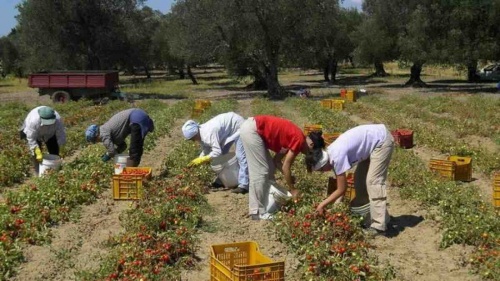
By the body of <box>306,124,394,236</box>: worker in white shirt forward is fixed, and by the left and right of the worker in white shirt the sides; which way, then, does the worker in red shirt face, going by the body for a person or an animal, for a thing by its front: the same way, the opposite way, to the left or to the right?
the opposite way

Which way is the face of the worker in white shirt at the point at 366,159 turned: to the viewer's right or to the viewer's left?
to the viewer's left

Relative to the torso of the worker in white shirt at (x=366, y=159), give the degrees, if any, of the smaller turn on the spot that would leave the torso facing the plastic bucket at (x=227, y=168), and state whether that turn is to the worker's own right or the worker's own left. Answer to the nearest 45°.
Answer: approximately 45° to the worker's own right

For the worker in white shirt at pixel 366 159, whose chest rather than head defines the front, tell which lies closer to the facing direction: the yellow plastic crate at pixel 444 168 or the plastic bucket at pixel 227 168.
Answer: the plastic bucket

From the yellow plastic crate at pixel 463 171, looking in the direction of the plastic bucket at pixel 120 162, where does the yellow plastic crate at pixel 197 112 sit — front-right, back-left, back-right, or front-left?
front-right

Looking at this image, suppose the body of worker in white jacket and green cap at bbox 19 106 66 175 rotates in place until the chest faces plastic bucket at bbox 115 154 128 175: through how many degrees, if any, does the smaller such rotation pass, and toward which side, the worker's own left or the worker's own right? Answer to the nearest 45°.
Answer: approximately 45° to the worker's own left

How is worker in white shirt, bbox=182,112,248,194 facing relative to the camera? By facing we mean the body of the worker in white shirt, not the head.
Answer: to the viewer's left

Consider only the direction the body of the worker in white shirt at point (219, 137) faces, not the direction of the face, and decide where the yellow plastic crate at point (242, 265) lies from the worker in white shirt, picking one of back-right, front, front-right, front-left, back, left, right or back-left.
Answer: left

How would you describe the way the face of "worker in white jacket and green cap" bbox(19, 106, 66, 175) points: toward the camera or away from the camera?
toward the camera

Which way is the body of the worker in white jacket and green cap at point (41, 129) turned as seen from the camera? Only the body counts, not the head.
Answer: toward the camera

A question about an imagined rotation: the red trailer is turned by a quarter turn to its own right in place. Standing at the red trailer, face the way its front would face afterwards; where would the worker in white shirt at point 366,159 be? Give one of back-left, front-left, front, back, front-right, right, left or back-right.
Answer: front

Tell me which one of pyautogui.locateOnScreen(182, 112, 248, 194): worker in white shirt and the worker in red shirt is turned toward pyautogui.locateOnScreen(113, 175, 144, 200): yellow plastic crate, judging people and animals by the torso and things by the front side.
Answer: the worker in white shirt

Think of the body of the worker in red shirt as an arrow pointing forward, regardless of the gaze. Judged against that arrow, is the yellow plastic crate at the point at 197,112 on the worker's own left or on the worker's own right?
on the worker's own left

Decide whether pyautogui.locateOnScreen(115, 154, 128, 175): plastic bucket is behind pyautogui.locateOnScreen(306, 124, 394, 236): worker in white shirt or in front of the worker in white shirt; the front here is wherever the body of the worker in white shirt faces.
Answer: in front

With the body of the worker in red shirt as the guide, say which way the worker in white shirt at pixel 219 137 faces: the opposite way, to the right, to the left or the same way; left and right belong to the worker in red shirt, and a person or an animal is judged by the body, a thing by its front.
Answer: the opposite way

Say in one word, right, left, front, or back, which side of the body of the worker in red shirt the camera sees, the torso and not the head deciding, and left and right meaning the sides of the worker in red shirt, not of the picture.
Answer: right

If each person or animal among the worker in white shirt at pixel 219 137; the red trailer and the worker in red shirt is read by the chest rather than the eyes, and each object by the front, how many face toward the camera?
0

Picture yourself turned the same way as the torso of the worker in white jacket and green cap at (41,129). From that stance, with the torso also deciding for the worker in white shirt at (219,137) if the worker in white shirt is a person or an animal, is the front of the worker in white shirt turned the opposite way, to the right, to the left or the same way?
to the right

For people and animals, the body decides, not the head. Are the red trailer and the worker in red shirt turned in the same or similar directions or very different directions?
same or similar directions

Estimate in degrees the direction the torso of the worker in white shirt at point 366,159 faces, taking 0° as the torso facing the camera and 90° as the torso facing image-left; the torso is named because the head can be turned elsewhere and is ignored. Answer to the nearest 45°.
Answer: approximately 90°
